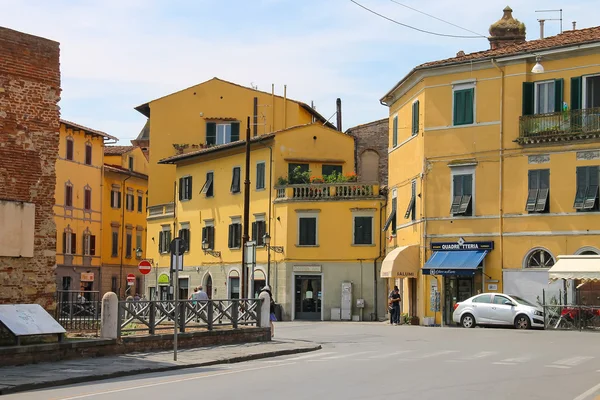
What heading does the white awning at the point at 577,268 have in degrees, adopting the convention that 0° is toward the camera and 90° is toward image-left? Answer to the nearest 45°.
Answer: approximately 0°

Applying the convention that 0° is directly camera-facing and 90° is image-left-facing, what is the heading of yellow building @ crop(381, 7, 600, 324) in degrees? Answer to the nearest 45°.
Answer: approximately 0°

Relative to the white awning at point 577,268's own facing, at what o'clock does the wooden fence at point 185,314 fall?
The wooden fence is roughly at 1 o'clock from the white awning.

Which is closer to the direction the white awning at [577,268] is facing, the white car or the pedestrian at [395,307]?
the white car
